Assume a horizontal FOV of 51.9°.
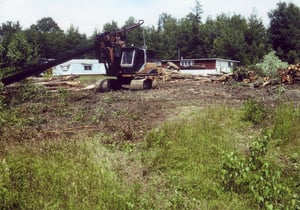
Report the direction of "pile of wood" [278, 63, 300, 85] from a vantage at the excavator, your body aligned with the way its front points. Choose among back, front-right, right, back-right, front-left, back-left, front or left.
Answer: back-left

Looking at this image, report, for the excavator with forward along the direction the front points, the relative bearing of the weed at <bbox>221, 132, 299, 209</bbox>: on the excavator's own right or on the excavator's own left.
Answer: on the excavator's own left

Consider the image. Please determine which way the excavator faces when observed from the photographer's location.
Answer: facing the viewer and to the left of the viewer

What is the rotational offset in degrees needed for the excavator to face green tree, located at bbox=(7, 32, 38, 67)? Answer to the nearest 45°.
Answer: approximately 90° to its right

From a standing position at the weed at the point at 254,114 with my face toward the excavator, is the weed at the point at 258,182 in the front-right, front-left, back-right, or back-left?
back-left

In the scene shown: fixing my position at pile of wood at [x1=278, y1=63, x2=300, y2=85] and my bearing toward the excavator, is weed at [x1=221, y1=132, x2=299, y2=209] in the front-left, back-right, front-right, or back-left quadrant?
front-left

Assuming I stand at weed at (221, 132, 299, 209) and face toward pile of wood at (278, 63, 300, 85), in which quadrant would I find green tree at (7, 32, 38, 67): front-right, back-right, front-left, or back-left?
front-left

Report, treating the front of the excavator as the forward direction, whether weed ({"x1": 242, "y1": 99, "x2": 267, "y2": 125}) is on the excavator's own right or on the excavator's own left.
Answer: on the excavator's own left
